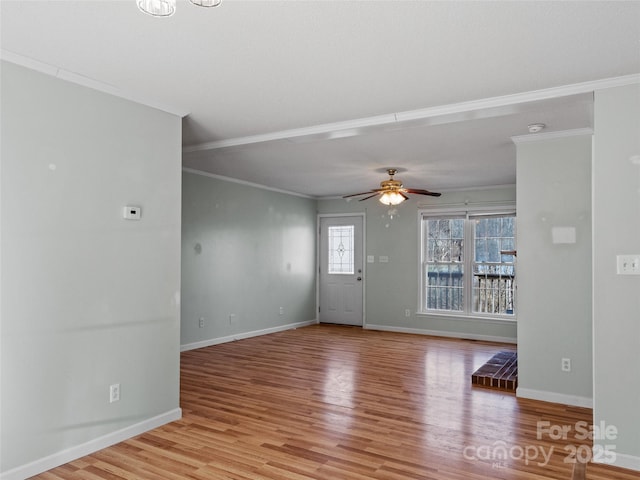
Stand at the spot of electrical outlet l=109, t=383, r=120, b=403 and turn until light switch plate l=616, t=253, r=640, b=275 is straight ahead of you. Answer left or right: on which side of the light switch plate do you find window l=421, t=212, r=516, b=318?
left

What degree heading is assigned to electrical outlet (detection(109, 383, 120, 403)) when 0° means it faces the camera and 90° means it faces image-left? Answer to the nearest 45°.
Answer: approximately 315°

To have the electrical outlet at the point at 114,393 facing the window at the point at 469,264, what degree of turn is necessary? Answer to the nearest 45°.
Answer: approximately 90° to its left

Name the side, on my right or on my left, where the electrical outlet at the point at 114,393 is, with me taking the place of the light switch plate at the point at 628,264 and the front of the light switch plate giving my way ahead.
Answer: on my right

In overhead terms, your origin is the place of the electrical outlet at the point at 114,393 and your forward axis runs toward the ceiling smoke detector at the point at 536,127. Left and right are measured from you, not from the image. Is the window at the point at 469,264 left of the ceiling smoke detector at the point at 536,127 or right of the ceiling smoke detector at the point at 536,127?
left

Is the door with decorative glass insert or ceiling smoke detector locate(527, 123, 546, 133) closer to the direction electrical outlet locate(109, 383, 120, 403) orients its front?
the ceiling smoke detector

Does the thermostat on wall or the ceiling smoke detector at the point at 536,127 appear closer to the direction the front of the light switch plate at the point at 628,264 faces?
the thermostat on wall

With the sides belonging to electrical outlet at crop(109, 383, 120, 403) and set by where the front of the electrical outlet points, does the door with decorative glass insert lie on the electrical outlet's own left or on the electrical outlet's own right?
on the electrical outlet's own left

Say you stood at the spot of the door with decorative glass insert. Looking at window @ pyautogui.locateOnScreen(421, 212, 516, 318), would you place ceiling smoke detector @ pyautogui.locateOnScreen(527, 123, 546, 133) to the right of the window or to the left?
right
